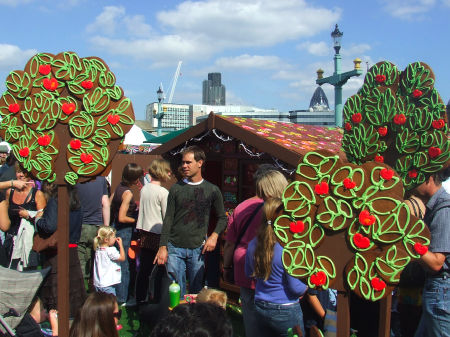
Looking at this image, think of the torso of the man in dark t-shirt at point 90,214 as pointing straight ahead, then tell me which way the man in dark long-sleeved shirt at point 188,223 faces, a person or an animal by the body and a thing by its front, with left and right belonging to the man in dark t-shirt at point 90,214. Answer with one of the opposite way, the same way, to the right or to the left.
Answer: the opposite way

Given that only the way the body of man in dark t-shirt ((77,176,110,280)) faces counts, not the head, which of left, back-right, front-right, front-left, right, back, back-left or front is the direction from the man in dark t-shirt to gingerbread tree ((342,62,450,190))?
back-right

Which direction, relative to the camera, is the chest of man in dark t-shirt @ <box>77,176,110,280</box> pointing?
away from the camera

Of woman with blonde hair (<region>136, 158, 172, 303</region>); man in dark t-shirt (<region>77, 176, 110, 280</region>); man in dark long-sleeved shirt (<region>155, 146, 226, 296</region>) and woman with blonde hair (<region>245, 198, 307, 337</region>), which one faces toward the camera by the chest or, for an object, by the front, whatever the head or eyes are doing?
man in dark long-sleeved shirt (<region>155, 146, 226, 296</region>)

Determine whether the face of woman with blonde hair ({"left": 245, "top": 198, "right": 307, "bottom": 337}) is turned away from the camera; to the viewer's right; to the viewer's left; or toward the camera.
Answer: away from the camera

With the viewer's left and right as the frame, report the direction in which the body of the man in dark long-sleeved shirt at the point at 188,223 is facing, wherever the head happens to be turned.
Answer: facing the viewer

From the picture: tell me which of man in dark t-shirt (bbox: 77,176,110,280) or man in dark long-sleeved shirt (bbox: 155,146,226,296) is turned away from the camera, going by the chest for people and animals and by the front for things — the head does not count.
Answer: man in dark t-shirt (bbox: 77,176,110,280)

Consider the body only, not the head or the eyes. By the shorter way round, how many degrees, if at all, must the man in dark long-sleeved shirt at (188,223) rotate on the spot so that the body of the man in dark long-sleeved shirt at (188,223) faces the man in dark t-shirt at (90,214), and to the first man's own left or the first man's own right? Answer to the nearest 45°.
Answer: approximately 135° to the first man's own right

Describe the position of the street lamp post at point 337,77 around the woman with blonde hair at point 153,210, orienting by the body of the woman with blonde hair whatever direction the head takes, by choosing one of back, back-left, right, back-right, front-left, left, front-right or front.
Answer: front

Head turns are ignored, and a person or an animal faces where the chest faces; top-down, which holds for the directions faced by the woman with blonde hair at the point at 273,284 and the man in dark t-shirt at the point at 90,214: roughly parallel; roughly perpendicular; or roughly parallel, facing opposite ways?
roughly parallel

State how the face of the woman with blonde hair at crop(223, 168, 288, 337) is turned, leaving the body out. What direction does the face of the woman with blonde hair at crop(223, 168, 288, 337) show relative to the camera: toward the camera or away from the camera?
away from the camera

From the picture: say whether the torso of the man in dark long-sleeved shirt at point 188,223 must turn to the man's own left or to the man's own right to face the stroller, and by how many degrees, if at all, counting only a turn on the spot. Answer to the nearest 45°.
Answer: approximately 45° to the man's own right

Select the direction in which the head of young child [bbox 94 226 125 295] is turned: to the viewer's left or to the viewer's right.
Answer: to the viewer's right

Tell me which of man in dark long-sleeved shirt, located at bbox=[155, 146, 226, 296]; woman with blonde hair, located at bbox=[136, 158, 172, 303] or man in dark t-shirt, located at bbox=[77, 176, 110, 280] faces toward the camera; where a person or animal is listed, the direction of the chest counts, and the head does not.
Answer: man in dark long-sleeved shirt, located at bbox=[155, 146, 226, 296]

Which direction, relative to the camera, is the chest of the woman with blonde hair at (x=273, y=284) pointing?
away from the camera

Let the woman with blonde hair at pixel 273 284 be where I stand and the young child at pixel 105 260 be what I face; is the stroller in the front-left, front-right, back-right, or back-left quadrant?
front-left

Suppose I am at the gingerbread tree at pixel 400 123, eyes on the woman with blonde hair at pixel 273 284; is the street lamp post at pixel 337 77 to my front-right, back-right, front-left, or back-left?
back-right

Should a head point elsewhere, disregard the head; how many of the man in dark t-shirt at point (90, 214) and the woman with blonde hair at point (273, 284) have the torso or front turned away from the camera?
2

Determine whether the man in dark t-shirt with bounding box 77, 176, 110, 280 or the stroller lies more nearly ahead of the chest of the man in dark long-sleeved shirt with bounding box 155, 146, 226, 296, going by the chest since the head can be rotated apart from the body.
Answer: the stroller
